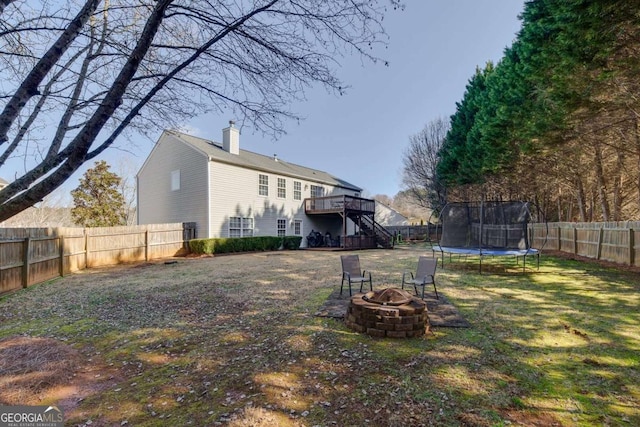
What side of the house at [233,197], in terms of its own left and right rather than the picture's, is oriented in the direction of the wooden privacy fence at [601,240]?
back

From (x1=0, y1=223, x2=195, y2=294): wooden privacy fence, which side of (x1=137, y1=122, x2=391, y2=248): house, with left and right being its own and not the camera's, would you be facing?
left

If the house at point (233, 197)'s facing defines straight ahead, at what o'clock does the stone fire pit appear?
The stone fire pit is roughly at 7 o'clock from the house.

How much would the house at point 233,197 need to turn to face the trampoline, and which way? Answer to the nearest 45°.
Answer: approximately 180°

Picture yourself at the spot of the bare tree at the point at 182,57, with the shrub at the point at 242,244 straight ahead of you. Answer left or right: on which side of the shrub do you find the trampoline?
right

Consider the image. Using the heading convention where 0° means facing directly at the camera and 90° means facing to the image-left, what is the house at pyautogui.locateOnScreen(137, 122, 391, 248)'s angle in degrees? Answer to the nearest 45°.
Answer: approximately 135°

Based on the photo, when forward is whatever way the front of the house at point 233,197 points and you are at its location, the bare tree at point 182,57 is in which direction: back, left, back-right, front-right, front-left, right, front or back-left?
back-left

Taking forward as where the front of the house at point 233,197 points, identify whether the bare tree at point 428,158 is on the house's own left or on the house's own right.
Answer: on the house's own right
